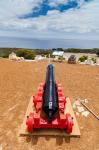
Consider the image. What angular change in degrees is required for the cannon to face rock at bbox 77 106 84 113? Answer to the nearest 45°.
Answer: approximately 45° to its right

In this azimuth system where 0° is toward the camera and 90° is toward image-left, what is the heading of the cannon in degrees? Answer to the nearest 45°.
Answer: approximately 180°
